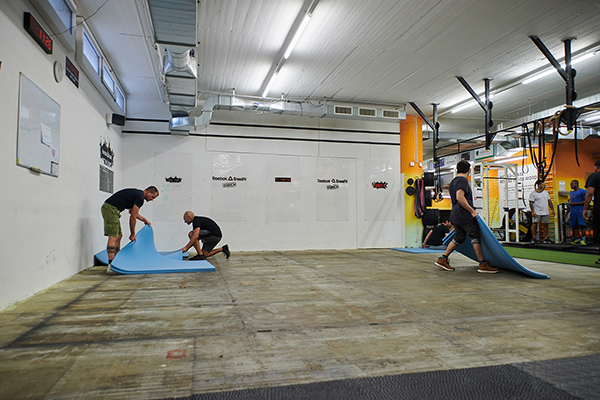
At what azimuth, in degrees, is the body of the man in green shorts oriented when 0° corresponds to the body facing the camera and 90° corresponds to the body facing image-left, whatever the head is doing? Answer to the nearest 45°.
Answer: approximately 270°

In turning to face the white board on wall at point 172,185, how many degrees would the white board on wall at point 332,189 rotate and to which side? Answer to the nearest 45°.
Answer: approximately 90° to its right

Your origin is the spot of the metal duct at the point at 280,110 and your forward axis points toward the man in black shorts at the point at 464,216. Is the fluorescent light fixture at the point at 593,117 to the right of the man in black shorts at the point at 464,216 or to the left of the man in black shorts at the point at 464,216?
left

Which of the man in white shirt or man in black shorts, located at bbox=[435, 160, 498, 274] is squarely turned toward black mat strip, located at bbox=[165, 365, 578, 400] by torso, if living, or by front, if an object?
the man in white shirt

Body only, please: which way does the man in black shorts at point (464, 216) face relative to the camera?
to the viewer's right

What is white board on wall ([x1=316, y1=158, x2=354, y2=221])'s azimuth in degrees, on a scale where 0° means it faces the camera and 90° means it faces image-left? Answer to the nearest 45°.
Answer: approximately 0°

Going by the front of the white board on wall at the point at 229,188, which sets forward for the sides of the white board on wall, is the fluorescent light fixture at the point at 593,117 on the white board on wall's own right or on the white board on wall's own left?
on the white board on wall's own left

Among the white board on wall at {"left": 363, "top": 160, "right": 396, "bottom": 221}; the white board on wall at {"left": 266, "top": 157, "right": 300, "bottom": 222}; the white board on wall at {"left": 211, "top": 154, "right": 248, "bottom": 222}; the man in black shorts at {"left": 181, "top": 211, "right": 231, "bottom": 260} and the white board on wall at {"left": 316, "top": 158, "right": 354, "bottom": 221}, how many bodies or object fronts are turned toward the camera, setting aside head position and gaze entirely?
4

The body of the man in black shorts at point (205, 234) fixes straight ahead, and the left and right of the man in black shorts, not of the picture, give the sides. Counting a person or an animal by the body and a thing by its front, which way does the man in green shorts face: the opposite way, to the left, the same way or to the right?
the opposite way

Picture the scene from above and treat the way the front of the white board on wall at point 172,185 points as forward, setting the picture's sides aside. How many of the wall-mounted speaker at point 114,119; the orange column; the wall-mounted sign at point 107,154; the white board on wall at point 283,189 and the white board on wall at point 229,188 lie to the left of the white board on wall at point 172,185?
3

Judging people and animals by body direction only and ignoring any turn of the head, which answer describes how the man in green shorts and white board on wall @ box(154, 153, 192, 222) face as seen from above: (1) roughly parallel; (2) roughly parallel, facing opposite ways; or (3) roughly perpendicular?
roughly perpendicular

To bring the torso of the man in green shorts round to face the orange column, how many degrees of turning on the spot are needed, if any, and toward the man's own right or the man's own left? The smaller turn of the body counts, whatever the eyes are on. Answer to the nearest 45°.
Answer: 0° — they already face it
